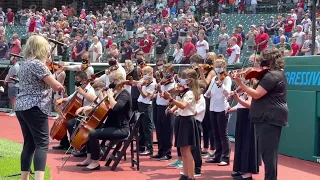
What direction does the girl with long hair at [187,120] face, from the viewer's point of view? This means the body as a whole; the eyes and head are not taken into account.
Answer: to the viewer's left

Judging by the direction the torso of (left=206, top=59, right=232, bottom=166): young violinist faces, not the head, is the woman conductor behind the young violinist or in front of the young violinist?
in front

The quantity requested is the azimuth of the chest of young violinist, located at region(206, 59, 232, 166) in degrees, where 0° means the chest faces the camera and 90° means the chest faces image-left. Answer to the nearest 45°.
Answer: approximately 45°

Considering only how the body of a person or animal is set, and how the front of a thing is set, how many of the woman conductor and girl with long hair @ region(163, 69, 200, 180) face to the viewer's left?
1

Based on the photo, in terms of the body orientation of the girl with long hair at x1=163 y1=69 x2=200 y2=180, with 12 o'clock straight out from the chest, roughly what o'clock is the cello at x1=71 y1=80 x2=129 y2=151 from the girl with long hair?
The cello is roughly at 1 o'clock from the girl with long hair.

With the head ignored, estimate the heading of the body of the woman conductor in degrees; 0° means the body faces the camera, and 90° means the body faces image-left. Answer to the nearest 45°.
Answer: approximately 225°

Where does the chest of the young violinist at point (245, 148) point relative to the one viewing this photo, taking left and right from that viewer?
facing to the left of the viewer

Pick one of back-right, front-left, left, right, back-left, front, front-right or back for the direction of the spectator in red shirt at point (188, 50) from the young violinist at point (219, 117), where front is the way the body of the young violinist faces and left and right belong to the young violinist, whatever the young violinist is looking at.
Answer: back-right

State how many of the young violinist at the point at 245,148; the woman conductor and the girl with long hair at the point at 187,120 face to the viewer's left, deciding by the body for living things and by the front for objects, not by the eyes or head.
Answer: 2

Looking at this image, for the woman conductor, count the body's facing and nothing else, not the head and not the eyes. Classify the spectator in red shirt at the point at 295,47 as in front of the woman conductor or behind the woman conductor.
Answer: in front

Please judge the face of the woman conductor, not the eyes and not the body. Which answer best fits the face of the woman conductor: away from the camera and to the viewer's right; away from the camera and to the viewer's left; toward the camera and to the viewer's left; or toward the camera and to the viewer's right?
away from the camera and to the viewer's right
